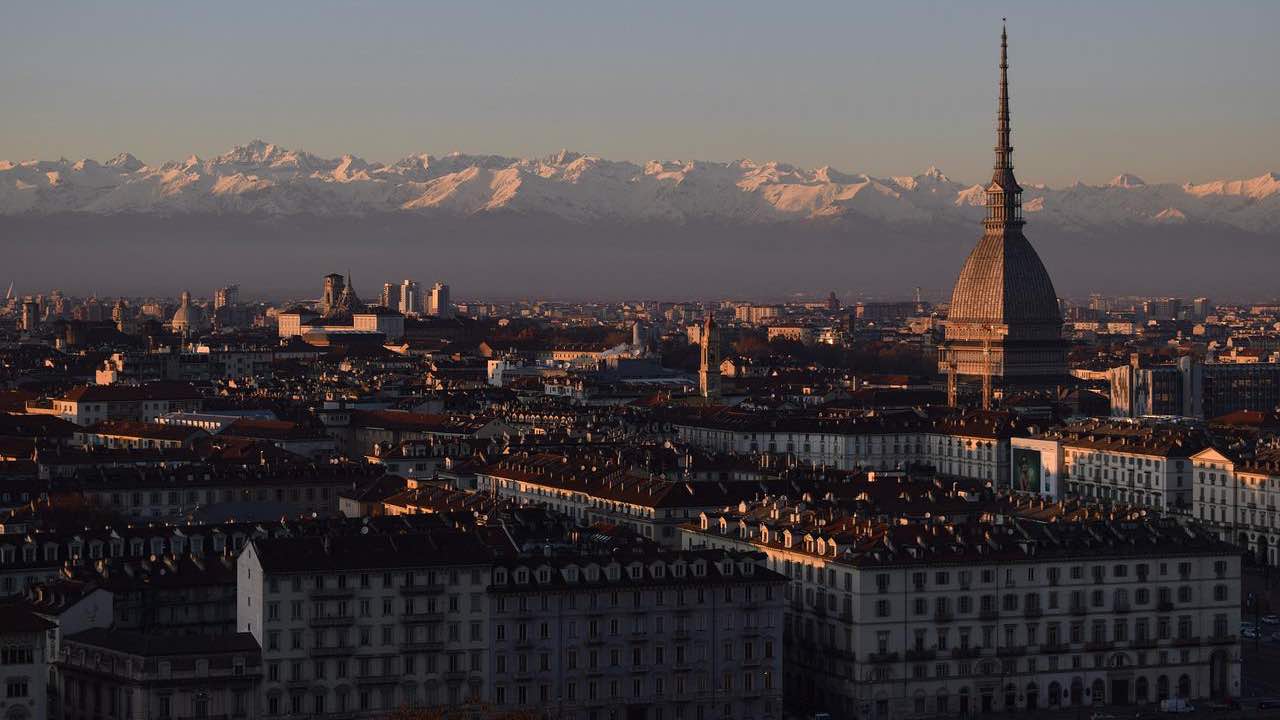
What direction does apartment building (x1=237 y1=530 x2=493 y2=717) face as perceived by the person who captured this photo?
facing the viewer

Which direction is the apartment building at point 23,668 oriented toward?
toward the camera

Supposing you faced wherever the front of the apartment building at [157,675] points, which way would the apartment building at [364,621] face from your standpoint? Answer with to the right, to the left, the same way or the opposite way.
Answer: the same way

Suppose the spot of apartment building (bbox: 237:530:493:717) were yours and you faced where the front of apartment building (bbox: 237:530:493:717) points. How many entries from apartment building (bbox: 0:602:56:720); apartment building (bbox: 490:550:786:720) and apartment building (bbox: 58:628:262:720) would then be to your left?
1

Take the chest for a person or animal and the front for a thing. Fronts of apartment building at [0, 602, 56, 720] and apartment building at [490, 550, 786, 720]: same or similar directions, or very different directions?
same or similar directions

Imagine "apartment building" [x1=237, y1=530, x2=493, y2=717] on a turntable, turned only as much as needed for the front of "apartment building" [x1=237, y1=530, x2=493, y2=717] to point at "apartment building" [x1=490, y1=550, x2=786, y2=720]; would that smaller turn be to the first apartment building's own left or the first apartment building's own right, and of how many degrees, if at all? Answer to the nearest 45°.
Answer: approximately 90° to the first apartment building's own left

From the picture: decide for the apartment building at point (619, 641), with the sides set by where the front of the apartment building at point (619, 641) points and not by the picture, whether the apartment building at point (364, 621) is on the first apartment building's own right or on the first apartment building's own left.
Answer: on the first apartment building's own right

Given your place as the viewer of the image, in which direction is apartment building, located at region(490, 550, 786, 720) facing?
facing the viewer

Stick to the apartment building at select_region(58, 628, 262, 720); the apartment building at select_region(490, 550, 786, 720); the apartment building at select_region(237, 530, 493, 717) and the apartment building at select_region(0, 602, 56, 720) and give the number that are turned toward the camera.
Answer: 4

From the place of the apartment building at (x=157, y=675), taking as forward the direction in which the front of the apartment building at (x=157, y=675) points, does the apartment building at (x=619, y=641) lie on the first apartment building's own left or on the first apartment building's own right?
on the first apartment building's own left

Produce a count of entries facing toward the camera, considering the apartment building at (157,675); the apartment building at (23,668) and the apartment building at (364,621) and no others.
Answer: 3

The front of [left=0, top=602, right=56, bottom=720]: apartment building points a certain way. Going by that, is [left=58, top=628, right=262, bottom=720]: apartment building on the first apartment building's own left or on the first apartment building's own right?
on the first apartment building's own left

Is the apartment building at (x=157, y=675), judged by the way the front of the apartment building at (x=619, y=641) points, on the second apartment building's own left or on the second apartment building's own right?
on the second apartment building's own right

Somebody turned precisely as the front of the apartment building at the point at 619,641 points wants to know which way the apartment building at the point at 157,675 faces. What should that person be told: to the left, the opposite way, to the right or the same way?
the same way
